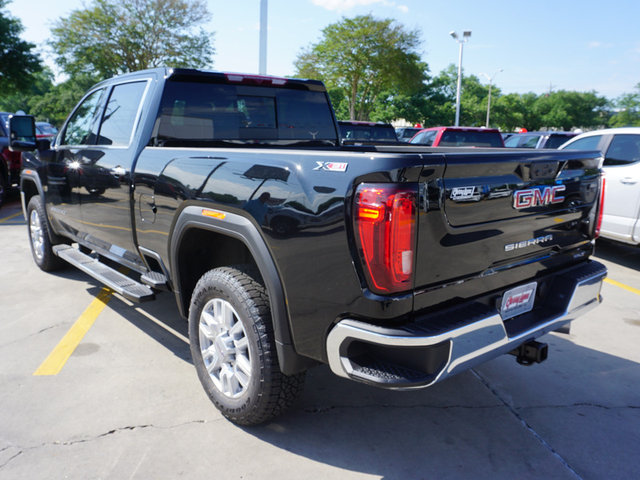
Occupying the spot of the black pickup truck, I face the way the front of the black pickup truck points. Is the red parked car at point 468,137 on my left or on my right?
on my right

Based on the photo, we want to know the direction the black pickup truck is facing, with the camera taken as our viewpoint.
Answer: facing away from the viewer and to the left of the viewer
